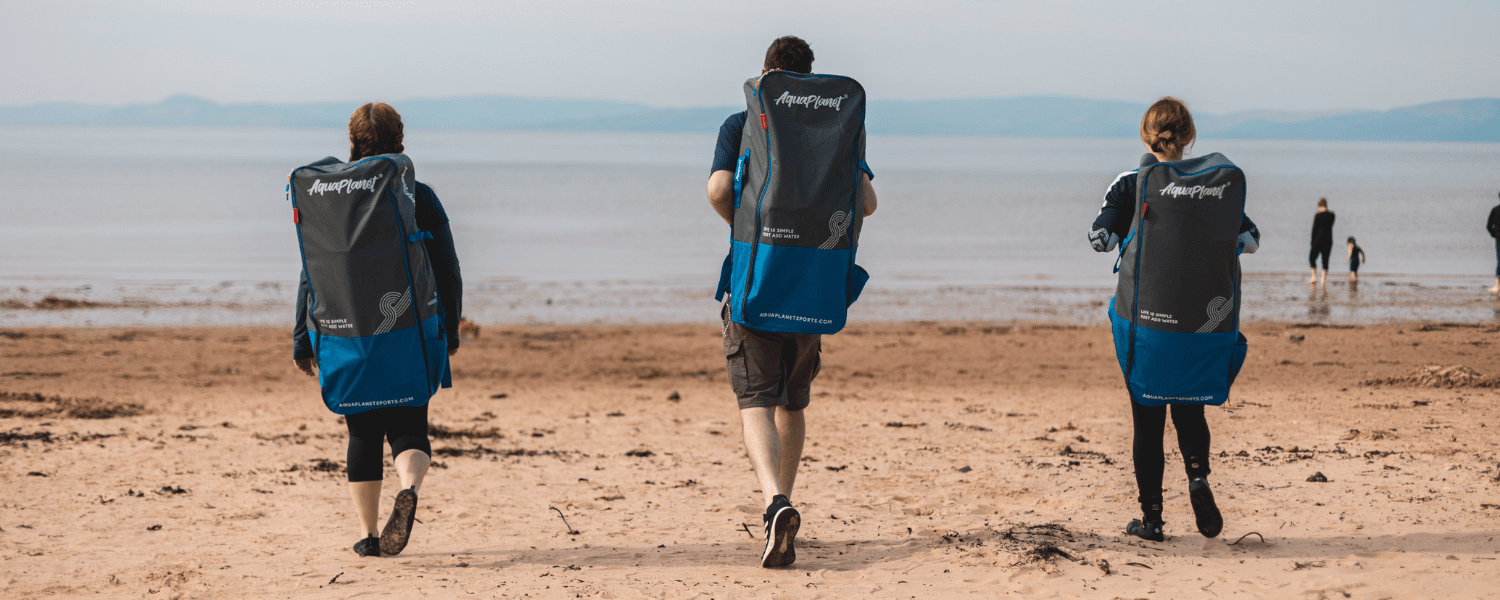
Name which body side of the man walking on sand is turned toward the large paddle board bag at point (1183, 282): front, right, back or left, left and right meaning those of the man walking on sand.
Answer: right

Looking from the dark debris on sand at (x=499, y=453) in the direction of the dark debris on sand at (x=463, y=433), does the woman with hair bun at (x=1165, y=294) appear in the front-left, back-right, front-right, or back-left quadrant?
back-right

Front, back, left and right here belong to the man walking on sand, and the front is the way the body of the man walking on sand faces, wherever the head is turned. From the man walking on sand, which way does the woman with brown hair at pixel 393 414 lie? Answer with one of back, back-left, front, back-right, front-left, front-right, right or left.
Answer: left

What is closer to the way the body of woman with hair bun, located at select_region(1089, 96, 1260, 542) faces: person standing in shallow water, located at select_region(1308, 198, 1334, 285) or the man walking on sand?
the person standing in shallow water

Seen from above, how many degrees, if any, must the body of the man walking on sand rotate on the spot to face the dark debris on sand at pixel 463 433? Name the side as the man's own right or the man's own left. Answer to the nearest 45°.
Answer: approximately 45° to the man's own left

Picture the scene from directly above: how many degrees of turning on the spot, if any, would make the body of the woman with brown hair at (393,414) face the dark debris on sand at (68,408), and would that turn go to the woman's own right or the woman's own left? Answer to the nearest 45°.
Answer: approximately 45° to the woman's own left

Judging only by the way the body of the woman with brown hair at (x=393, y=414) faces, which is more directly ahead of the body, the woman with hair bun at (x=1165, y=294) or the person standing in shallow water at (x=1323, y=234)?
the person standing in shallow water

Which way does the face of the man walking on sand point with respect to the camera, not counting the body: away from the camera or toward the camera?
away from the camera

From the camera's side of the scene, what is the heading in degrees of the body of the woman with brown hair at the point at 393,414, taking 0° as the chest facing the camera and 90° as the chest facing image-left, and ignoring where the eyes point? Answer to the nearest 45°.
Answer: approximately 180°

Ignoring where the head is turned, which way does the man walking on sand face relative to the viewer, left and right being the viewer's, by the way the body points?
facing away from the viewer

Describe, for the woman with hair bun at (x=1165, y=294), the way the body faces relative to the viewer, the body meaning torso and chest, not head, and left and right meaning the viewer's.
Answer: facing away from the viewer

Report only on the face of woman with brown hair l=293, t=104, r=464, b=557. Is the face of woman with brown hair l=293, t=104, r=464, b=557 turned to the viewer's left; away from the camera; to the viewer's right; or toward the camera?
away from the camera

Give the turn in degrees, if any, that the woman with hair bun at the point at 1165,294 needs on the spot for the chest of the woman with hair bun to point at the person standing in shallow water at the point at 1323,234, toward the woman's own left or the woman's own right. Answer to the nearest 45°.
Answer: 0° — they already face them

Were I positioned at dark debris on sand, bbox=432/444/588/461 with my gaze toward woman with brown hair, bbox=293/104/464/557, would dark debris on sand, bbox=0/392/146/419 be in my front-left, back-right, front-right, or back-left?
back-right

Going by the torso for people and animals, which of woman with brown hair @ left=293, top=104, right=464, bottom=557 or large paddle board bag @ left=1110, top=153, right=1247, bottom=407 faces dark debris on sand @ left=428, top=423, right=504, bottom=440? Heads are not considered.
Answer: the woman with brown hair
